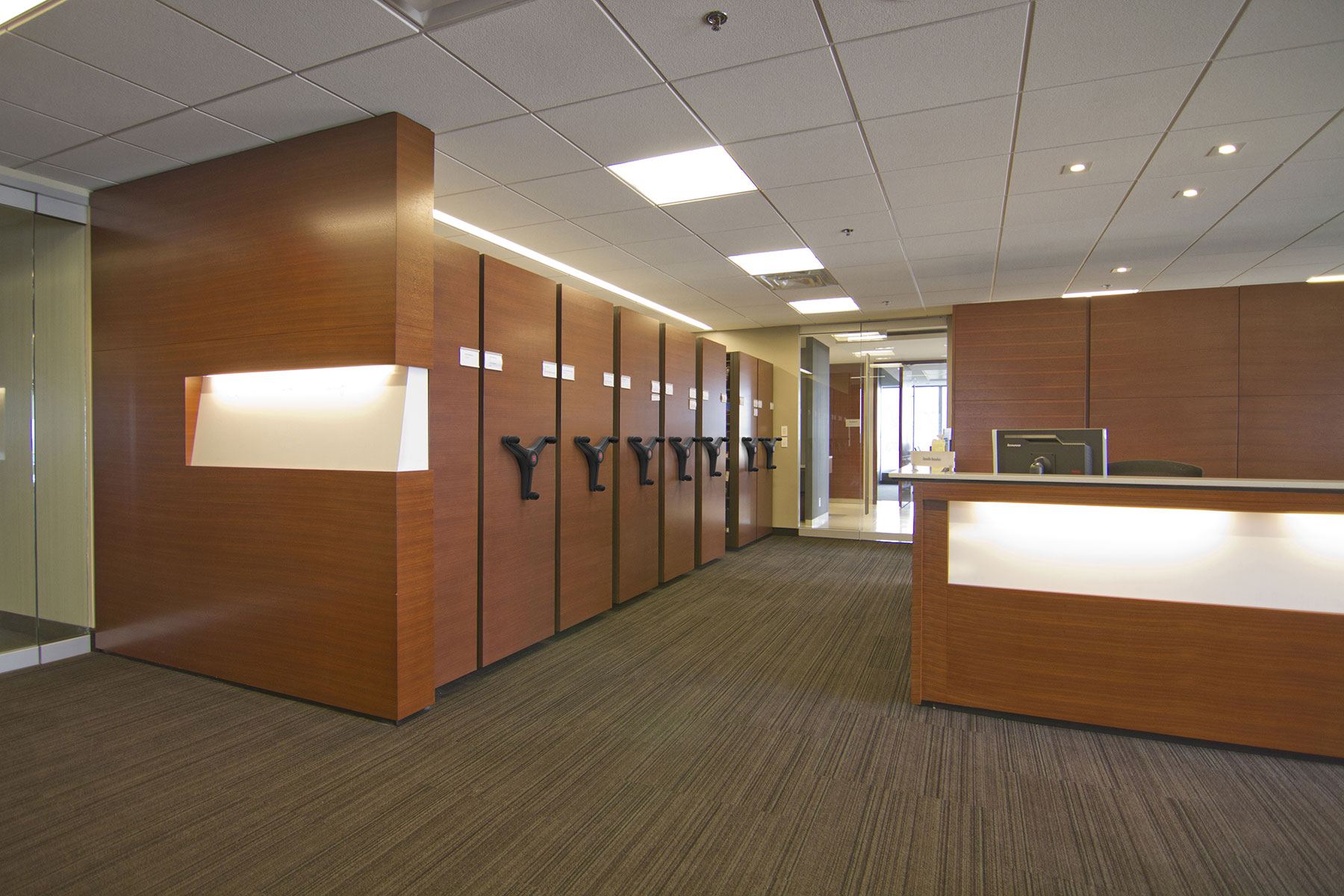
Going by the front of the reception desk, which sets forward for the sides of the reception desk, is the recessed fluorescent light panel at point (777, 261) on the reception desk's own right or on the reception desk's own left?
on the reception desk's own right

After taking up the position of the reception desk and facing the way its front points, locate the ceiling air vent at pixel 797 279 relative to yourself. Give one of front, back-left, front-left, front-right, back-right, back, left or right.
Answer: back-right

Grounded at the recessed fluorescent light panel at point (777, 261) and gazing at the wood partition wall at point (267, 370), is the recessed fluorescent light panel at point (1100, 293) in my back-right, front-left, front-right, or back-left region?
back-left

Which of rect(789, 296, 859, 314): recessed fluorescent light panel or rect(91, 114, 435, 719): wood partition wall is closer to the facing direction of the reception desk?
the wood partition wall

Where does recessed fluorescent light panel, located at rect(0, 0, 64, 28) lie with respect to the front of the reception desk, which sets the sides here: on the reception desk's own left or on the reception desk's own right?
on the reception desk's own right

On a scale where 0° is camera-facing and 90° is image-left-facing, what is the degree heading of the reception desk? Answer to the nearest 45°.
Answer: approximately 0°

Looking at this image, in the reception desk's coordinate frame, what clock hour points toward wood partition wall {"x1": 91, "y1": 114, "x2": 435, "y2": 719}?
The wood partition wall is roughly at 2 o'clock from the reception desk.

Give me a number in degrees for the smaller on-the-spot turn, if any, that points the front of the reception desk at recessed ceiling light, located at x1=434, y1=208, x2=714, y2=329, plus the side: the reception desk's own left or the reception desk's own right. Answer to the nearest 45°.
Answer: approximately 90° to the reception desk's own right

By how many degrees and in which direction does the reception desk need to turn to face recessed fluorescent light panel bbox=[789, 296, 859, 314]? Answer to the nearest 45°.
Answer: approximately 135° to its right

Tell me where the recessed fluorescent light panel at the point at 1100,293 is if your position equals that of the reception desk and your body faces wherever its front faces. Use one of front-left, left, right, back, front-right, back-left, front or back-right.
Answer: back
